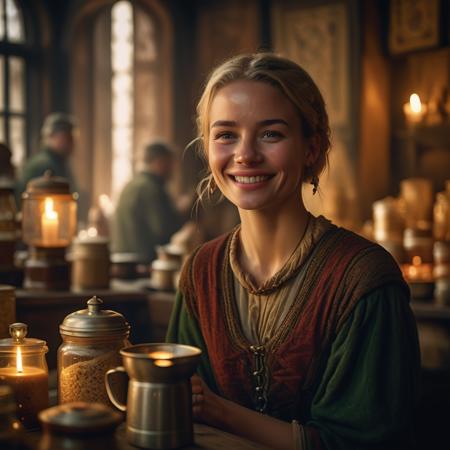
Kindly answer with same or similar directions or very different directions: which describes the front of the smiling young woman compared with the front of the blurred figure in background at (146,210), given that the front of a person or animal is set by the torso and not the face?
very different directions

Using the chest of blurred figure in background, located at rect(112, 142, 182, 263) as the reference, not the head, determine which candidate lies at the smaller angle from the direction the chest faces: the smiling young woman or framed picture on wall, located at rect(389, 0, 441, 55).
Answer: the framed picture on wall

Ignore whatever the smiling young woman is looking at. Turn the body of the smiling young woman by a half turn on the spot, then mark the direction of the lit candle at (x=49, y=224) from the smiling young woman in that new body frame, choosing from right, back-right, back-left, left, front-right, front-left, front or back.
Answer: left

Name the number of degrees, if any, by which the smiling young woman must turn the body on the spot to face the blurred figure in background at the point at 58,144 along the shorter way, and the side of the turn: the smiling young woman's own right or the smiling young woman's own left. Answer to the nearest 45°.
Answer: approximately 135° to the smiling young woman's own right

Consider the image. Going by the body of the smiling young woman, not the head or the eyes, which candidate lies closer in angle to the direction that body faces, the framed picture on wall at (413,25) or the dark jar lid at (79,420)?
the dark jar lid
